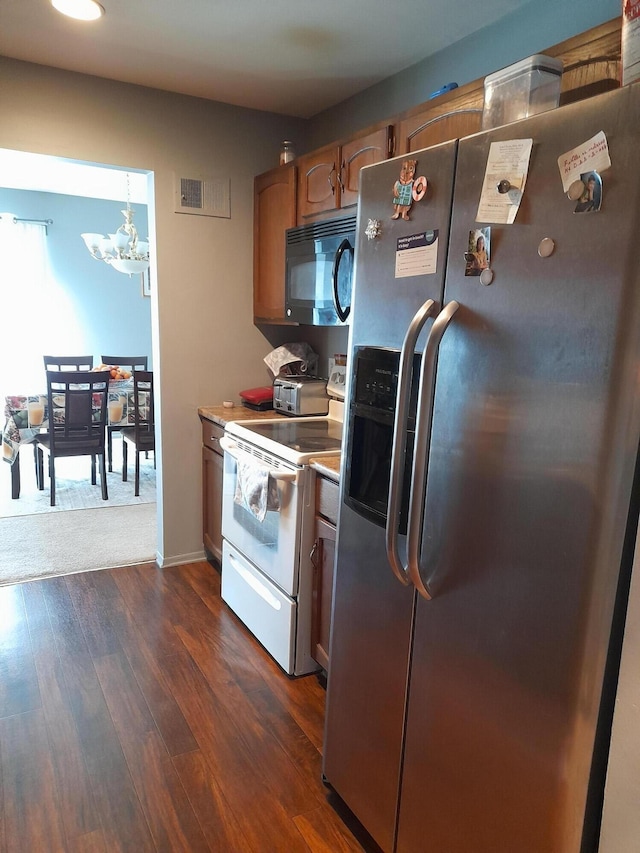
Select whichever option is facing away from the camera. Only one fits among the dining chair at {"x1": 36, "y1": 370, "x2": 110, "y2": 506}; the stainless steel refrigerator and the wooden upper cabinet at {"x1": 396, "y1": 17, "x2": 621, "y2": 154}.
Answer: the dining chair

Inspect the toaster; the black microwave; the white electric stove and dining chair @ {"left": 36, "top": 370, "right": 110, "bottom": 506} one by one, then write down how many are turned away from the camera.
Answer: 1

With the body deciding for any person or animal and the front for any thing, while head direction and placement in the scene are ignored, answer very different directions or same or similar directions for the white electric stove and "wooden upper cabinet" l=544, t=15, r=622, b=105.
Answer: same or similar directions

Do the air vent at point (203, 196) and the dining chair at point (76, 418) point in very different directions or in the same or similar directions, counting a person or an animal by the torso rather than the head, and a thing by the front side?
very different directions

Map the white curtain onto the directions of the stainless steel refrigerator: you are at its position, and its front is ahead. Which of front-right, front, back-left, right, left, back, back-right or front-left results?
right

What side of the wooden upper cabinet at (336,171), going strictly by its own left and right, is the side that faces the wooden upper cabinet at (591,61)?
left

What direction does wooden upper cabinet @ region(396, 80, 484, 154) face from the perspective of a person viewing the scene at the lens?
facing the viewer and to the left of the viewer

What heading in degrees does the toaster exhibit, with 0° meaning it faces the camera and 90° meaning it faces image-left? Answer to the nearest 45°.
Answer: approximately 45°

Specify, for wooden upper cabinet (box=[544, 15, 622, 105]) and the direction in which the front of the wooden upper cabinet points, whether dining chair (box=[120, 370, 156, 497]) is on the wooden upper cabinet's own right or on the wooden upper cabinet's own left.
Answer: on the wooden upper cabinet's own right

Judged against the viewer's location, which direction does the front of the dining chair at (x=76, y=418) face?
facing away from the viewer

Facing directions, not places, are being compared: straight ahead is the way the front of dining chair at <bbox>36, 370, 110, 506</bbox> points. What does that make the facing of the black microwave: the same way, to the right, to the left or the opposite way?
to the left

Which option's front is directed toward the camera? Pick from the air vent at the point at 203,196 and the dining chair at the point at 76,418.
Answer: the air vent

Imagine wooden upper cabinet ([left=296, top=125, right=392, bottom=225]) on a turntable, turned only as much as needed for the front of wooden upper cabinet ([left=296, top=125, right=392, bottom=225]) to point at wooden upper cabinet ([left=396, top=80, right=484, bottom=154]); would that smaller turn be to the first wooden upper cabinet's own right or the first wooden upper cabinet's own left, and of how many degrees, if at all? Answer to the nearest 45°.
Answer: approximately 90° to the first wooden upper cabinet's own left
